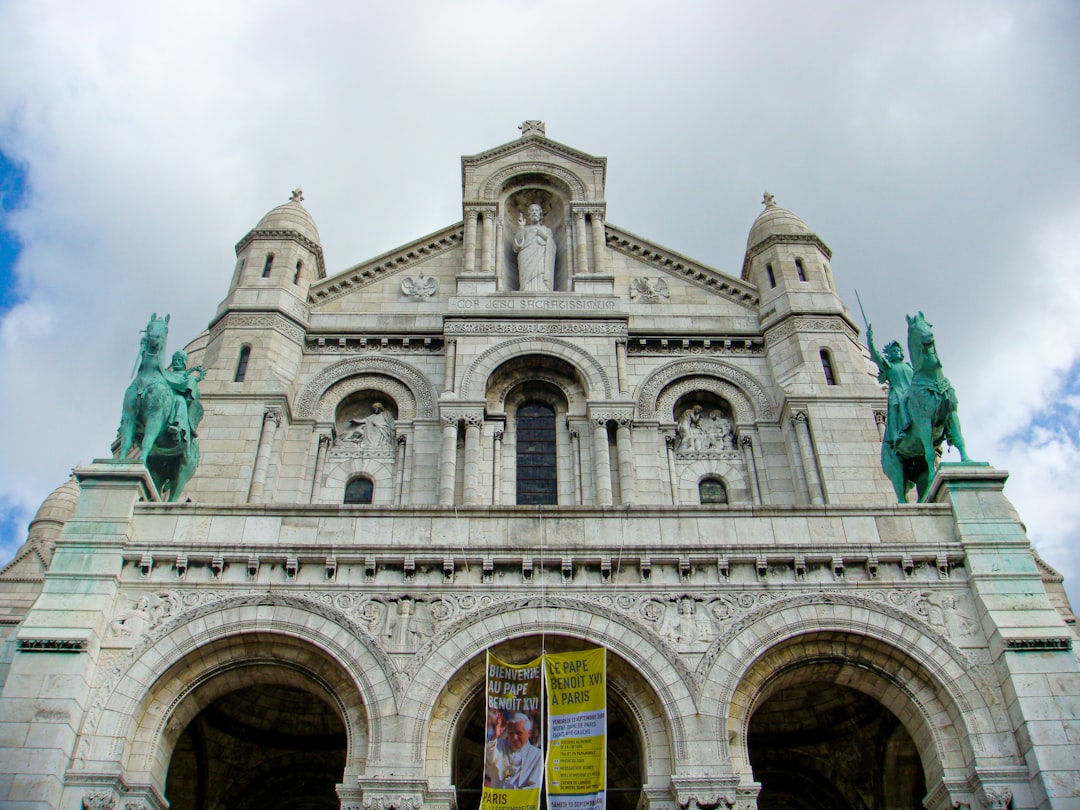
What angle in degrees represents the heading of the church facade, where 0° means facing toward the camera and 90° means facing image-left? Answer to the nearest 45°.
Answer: approximately 0°

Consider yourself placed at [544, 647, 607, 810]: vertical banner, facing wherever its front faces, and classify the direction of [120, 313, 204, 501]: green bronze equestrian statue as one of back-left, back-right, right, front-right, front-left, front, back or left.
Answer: right

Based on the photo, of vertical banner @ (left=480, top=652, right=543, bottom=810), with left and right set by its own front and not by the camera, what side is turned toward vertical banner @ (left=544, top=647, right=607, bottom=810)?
left

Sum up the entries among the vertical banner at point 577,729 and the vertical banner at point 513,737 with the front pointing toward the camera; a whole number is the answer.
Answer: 2

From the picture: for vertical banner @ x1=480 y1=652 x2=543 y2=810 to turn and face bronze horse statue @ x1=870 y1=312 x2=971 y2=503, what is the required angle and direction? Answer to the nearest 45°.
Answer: approximately 90° to its left

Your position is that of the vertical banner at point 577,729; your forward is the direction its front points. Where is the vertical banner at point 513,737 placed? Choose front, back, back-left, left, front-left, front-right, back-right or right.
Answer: right

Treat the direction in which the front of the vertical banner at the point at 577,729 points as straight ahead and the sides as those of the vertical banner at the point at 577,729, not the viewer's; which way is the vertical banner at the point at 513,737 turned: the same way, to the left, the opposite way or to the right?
the same way

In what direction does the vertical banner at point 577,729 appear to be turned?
toward the camera

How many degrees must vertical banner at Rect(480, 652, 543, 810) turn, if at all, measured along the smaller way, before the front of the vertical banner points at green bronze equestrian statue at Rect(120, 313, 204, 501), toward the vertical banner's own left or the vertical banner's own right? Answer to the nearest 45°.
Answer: approximately 90° to the vertical banner's own right

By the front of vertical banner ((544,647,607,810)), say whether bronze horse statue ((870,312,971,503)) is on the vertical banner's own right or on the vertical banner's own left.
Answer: on the vertical banner's own left

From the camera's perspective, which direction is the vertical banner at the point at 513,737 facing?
toward the camera

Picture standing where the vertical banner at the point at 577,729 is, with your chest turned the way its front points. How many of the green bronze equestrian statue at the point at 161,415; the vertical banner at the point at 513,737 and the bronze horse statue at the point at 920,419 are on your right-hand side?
2
